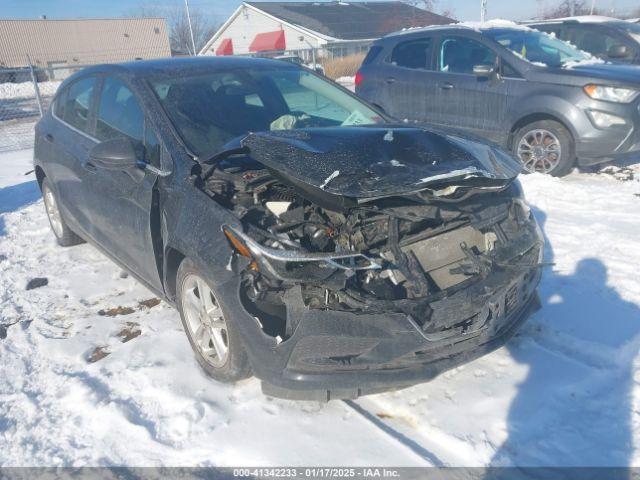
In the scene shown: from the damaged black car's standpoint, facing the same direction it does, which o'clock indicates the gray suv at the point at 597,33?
The gray suv is roughly at 9 o'clock from the damaged black car.

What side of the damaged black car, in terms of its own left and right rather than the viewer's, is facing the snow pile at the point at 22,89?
back

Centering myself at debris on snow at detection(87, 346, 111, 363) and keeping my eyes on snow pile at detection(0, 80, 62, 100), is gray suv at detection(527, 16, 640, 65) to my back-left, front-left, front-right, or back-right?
front-right

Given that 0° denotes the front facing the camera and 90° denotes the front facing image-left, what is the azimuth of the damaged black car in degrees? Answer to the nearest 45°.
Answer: approximately 315°

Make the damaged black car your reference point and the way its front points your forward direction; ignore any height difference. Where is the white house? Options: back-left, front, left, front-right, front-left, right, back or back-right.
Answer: back-left

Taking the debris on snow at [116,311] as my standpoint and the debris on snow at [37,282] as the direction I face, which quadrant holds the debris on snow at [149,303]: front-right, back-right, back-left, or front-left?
back-right

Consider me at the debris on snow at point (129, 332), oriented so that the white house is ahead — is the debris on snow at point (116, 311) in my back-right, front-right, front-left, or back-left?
front-left

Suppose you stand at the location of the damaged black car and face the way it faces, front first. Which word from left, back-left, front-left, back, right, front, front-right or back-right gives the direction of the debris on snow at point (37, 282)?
back

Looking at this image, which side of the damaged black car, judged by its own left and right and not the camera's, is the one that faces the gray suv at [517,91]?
left

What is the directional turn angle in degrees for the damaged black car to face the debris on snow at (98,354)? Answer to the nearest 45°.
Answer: approximately 135° to its right
